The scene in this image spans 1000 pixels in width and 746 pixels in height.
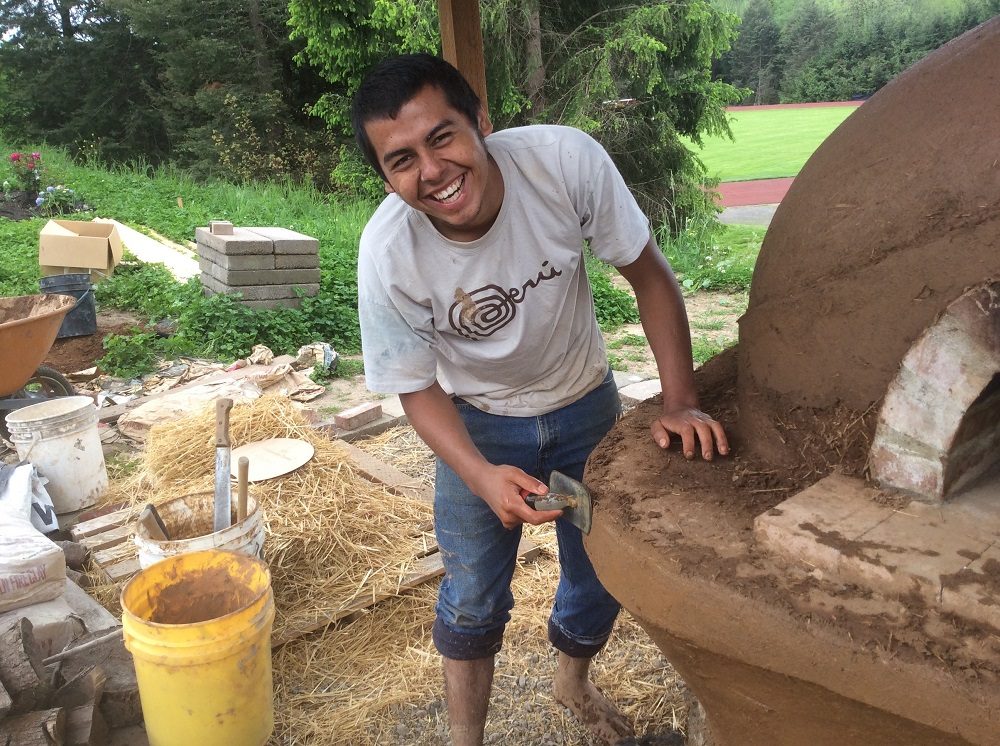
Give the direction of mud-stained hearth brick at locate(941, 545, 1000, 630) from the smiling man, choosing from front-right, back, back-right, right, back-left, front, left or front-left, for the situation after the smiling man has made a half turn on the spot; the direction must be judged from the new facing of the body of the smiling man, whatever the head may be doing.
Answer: back-right

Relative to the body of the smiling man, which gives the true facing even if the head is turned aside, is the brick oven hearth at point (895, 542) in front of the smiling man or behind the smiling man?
in front

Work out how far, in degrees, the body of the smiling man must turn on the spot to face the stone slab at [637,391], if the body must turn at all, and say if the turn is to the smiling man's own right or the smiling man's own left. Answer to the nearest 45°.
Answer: approximately 180°

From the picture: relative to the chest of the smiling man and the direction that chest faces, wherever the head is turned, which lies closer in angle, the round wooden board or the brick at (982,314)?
the brick

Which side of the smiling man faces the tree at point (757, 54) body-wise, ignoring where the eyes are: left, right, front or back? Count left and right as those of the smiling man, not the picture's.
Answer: back

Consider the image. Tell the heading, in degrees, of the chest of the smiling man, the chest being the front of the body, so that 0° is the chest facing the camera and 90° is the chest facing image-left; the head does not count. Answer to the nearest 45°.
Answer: approximately 0°

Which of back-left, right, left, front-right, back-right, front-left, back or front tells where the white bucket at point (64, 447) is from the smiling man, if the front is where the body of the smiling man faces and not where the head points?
back-right

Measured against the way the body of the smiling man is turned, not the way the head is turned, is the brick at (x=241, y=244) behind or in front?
behind

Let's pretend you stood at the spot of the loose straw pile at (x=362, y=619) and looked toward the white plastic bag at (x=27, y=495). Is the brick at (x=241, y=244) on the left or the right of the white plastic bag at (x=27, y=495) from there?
right

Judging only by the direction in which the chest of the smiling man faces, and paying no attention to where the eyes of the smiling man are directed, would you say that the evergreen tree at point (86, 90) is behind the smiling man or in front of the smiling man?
behind

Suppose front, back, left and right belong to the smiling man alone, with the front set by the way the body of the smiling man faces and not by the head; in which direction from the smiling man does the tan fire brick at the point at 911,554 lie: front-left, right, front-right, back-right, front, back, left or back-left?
front-left

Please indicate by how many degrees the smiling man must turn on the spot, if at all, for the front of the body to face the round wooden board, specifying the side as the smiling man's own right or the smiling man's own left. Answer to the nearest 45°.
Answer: approximately 135° to the smiling man's own right

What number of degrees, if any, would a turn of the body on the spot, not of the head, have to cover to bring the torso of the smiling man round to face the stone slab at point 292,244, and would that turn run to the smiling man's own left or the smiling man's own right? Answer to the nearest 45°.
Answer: approximately 180°

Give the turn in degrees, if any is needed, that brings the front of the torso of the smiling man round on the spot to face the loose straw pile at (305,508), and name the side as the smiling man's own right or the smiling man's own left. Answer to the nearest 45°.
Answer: approximately 135° to the smiling man's own right
